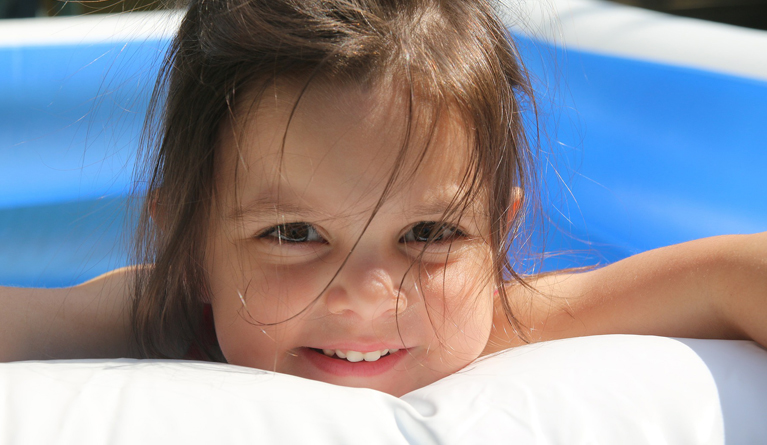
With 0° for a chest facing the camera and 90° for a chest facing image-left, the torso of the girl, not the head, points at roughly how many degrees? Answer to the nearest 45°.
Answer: approximately 0°
